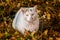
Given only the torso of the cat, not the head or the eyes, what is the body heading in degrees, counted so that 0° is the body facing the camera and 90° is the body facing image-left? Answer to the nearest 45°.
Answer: approximately 315°
